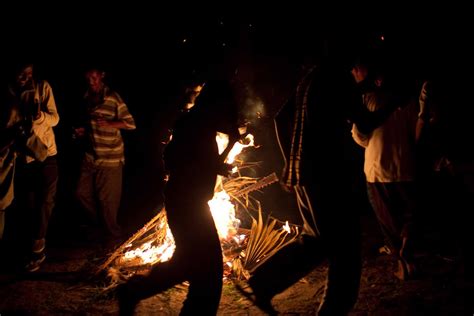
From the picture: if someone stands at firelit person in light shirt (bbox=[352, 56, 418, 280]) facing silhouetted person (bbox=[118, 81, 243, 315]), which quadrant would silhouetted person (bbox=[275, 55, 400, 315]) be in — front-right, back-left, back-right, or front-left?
front-left

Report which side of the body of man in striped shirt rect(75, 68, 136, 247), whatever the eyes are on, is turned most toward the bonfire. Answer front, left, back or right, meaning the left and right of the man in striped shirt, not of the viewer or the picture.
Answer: left

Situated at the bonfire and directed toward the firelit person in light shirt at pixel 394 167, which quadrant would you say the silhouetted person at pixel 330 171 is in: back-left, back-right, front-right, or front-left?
front-right

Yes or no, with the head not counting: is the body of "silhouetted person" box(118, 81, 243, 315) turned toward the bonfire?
no

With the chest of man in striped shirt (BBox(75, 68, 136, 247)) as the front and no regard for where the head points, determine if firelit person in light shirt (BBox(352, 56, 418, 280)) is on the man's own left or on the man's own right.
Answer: on the man's own left

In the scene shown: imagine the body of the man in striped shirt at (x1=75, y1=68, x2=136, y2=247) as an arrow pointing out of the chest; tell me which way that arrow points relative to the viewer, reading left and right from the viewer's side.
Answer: facing the viewer and to the left of the viewer
